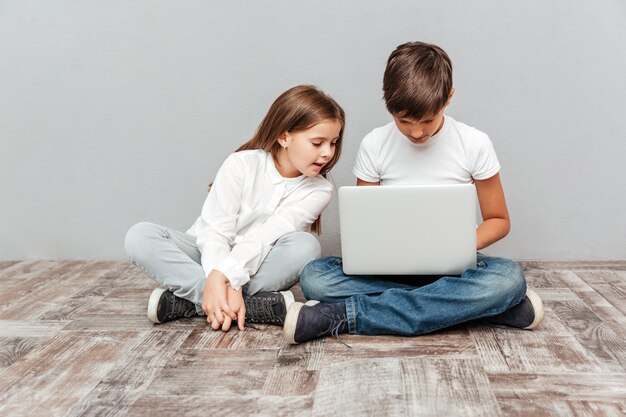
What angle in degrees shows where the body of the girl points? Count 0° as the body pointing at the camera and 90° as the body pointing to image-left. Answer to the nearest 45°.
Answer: approximately 0°

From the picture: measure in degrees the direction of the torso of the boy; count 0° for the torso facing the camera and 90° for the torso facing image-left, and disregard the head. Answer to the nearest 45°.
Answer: approximately 0°

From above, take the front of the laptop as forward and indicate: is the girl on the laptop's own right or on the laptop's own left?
on the laptop's own left

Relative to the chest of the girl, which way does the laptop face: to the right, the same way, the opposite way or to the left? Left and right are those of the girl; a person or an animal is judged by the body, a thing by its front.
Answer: the opposite way

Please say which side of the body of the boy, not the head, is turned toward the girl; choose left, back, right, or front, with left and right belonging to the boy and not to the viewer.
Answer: right

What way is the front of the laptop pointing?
away from the camera

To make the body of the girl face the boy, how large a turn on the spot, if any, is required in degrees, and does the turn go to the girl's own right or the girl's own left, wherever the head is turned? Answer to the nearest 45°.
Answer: approximately 45° to the girl's own left
